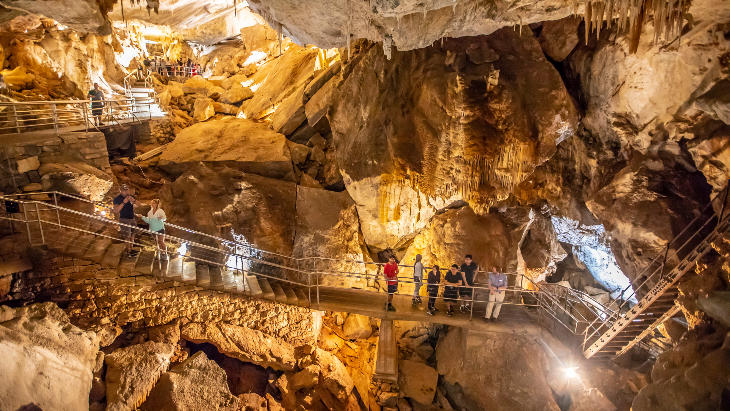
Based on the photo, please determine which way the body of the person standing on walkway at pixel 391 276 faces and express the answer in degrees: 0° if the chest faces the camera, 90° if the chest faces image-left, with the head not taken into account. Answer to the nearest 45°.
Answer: approximately 0°

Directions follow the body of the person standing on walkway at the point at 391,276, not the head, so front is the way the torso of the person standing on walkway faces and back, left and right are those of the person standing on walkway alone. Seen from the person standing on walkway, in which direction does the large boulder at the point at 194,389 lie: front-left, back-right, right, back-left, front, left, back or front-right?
front-right

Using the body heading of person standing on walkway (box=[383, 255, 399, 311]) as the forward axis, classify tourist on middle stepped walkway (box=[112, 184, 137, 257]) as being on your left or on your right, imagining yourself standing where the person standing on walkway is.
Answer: on your right

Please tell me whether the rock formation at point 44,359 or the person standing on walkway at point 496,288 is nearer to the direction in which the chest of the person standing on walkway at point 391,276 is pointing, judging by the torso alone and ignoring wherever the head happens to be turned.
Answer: the rock formation

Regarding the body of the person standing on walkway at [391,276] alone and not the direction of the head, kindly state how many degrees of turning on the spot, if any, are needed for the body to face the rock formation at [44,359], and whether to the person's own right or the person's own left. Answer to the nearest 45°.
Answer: approximately 45° to the person's own right

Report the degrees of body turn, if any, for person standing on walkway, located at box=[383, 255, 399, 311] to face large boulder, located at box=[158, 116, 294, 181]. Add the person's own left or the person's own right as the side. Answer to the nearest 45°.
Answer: approximately 135° to the person's own right

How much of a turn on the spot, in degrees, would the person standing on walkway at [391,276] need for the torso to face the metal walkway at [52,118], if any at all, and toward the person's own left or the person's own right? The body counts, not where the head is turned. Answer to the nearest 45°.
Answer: approximately 90° to the person's own right

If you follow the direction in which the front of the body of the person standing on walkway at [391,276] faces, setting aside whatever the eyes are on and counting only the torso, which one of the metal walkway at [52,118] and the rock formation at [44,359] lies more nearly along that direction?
the rock formation

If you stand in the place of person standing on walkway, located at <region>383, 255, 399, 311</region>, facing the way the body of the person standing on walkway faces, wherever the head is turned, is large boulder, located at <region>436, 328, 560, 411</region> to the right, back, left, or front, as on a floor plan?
left

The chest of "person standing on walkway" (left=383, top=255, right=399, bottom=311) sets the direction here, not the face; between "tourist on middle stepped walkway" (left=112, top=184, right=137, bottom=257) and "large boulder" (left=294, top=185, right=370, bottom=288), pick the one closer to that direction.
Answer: the tourist on middle stepped walkway

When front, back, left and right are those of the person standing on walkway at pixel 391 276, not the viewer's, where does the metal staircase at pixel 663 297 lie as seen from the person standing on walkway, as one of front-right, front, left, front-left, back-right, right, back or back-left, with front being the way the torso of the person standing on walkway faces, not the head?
left

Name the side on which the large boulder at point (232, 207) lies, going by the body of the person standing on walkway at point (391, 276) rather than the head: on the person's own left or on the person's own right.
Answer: on the person's own right
